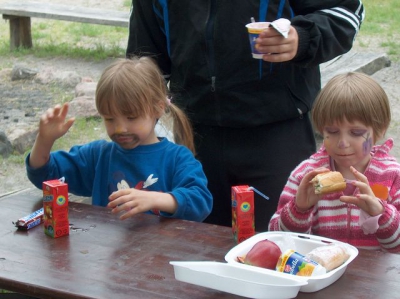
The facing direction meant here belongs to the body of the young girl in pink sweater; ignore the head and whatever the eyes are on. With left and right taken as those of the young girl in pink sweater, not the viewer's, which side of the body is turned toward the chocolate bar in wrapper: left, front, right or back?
right

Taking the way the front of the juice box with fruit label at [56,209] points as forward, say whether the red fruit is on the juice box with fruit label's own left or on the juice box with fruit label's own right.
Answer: on the juice box with fruit label's own left

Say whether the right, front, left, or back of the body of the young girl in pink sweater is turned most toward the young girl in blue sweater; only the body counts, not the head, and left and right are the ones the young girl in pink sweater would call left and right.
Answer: right

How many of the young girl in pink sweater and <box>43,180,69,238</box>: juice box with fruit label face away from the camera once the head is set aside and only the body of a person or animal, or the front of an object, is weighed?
0

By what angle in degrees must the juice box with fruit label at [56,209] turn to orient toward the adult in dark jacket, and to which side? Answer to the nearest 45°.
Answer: approximately 180°

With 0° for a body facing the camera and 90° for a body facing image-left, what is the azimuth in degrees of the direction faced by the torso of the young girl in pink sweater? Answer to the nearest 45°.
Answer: approximately 0°
